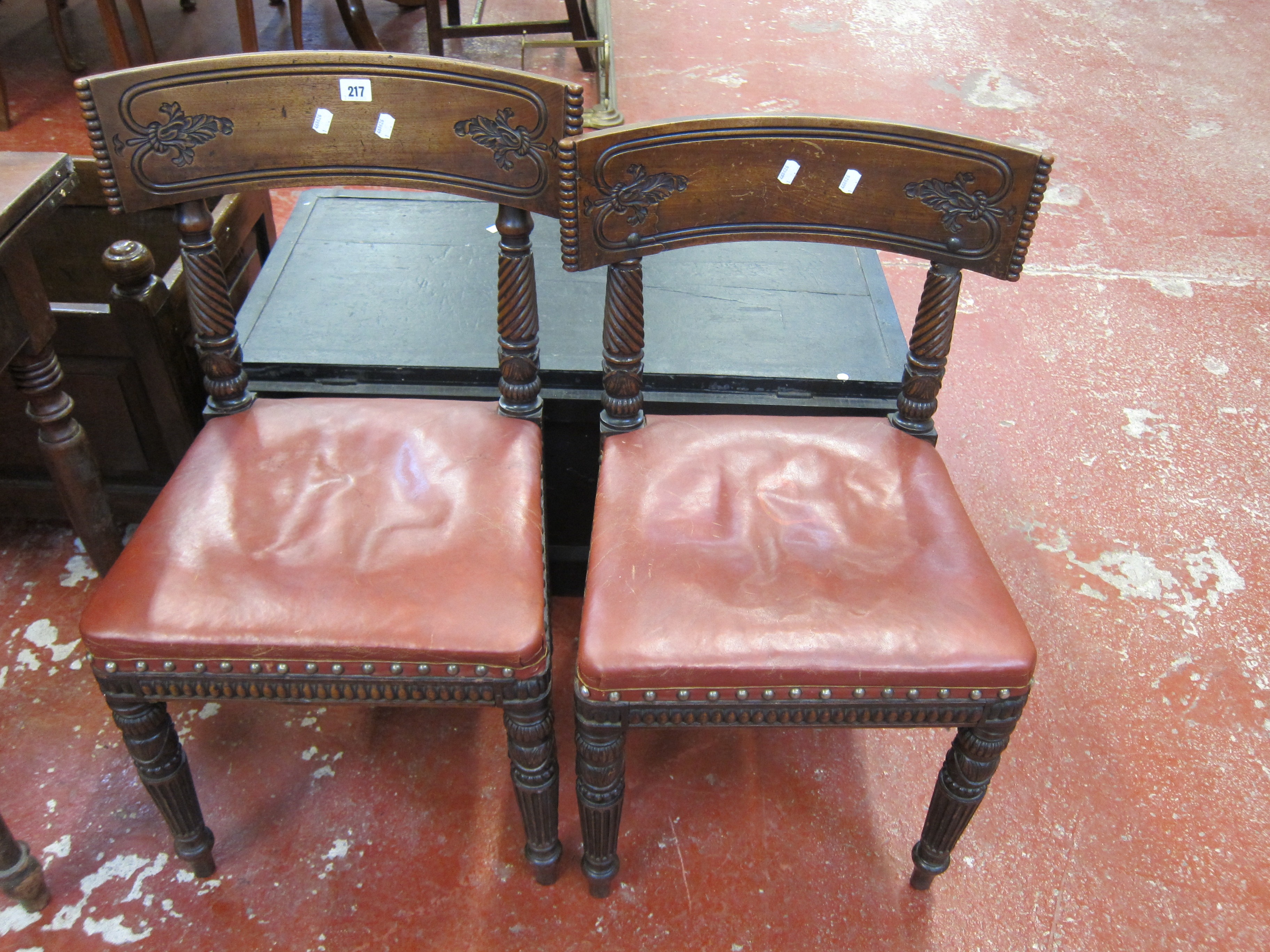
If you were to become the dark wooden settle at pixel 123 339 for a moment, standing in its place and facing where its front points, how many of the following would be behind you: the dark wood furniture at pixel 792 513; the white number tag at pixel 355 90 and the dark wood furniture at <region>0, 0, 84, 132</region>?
1

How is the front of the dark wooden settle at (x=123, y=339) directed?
toward the camera

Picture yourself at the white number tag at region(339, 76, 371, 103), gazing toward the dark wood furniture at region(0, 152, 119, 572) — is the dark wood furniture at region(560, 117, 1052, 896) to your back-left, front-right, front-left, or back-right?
back-left

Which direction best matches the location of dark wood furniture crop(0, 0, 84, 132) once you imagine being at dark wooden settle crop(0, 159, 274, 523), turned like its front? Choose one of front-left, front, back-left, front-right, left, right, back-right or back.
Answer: back

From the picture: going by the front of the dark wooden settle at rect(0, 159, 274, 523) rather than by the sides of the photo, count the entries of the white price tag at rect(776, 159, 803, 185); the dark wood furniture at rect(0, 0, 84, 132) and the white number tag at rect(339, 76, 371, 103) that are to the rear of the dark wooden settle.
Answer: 1

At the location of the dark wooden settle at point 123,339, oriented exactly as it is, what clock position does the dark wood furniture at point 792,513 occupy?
The dark wood furniture is roughly at 11 o'clock from the dark wooden settle.

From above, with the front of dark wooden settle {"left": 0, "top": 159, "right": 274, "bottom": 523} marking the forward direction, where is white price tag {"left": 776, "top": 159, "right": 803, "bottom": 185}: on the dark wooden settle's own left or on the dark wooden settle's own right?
on the dark wooden settle's own left

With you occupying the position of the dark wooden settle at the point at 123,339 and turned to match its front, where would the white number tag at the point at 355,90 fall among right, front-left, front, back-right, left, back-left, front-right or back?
front-left

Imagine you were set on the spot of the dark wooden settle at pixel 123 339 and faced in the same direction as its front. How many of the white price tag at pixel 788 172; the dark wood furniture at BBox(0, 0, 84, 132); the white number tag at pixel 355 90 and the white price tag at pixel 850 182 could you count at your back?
1
